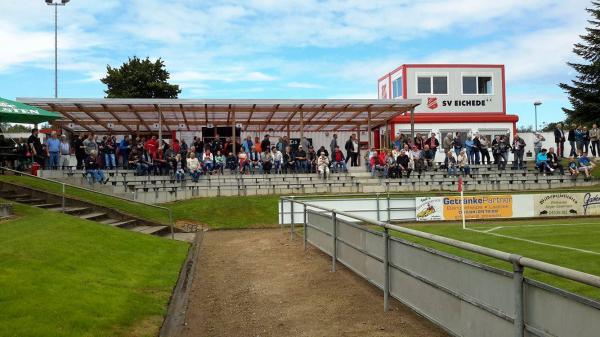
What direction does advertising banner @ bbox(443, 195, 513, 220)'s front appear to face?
toward the camera

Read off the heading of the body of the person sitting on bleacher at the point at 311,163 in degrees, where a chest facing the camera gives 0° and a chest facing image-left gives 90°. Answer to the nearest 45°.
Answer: approximately 0°

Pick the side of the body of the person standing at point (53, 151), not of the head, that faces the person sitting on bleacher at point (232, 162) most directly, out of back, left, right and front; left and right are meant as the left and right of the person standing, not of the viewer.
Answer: left

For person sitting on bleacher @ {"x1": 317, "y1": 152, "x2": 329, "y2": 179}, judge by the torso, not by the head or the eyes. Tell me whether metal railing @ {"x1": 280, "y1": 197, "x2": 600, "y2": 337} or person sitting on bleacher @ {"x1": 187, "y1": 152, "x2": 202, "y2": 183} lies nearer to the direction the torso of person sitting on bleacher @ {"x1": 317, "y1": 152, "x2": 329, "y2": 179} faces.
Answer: the metal railing

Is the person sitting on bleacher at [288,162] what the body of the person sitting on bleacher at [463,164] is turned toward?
no

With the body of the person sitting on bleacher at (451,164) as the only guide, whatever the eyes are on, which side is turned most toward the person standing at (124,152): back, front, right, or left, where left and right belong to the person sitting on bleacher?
right

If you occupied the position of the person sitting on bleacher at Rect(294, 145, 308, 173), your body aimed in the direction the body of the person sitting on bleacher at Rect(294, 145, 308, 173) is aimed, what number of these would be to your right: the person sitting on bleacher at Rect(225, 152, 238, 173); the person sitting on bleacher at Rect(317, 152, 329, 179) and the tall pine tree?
1

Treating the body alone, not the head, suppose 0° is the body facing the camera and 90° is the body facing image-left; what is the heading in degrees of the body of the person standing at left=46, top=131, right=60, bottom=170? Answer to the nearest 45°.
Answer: approximately 0°

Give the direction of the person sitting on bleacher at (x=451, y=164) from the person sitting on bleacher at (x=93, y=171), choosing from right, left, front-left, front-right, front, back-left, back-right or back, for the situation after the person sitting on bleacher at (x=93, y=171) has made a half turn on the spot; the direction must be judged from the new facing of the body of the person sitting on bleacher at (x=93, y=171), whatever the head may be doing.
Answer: back-right

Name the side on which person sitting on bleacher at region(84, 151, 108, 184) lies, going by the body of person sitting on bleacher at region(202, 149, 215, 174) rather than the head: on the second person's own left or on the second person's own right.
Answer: on the second person's own right

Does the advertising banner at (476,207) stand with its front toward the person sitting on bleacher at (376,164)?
no

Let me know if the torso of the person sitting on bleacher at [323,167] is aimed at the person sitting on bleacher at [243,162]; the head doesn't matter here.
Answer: no

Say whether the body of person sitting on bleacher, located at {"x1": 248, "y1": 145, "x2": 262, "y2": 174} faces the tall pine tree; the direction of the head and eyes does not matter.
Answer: no

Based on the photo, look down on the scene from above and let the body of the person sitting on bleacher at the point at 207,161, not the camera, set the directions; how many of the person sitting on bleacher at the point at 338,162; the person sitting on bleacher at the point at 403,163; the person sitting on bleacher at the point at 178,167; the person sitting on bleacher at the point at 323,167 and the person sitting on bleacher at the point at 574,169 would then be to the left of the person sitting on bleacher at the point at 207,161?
4

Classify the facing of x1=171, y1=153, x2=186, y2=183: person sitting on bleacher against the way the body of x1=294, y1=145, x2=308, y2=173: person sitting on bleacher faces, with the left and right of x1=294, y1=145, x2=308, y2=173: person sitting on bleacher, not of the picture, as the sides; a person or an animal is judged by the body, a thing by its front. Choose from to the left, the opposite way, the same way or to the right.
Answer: the same way

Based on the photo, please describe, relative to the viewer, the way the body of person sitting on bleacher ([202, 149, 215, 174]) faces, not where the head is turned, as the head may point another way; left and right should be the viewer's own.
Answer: facing the viewer

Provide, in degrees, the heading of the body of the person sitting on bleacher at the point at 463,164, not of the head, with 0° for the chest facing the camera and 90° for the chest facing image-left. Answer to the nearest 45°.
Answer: approximately 315°

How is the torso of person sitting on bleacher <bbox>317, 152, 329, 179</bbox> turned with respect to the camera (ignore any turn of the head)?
toward the camera
